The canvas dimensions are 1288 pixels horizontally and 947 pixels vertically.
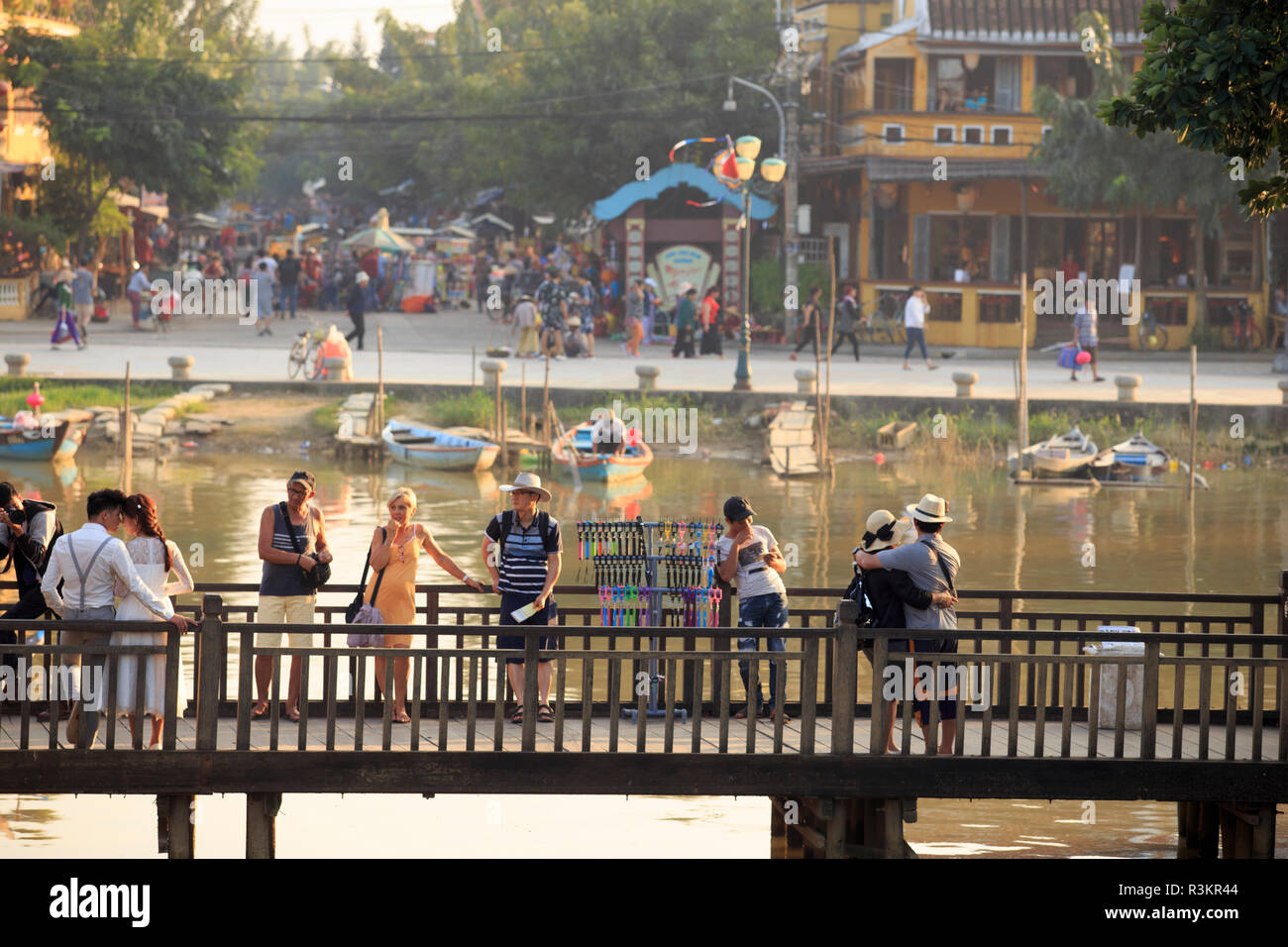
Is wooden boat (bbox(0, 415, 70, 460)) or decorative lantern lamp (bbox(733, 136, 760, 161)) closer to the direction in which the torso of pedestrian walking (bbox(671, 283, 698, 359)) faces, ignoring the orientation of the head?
the decorative lantern lamp

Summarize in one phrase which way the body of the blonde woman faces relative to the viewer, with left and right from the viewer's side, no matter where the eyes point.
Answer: facing the viewer

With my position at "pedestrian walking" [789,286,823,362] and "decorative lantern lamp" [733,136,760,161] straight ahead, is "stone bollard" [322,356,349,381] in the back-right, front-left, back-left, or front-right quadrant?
front-right

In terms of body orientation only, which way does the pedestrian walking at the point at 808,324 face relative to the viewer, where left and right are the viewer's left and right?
facing to the right of the viewer

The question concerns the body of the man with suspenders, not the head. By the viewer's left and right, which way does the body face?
facing away from the viewer and to the right of the viewer

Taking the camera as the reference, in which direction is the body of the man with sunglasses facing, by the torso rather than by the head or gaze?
toward the camera

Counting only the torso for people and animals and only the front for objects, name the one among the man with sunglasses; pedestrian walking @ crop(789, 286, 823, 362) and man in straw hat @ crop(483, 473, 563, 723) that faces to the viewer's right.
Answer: the pedestrian walking

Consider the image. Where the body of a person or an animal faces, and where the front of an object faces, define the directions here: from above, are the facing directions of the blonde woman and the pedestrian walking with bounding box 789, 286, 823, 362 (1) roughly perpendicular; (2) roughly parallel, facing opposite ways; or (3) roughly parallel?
roughly perpendicular

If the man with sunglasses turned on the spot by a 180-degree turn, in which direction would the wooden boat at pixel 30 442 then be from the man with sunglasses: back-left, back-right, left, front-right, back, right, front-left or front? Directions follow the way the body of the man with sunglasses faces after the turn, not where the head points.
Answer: front

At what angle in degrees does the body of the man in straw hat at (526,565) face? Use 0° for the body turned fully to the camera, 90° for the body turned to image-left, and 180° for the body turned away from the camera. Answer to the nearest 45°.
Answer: approximately 0°

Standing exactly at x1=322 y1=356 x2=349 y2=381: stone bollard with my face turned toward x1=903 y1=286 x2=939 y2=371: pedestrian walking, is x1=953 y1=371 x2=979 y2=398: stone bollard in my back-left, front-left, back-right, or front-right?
front-right
